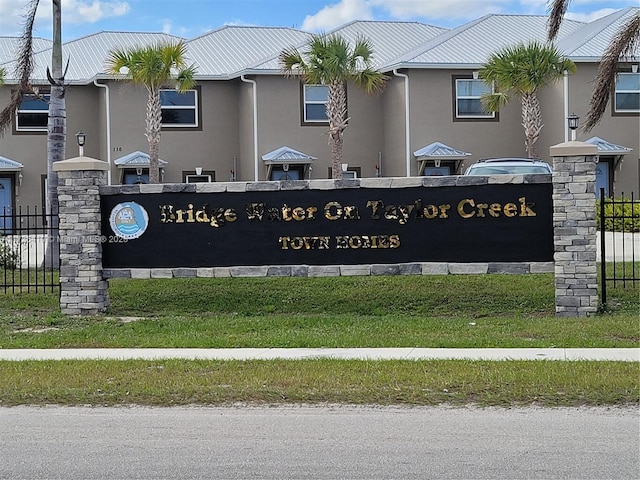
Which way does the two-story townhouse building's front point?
toward the camera

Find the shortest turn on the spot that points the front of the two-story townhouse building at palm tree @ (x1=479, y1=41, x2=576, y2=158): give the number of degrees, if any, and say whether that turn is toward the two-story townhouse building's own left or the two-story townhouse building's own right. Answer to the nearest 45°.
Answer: approximately 45° to the two-story townhouse building's own left

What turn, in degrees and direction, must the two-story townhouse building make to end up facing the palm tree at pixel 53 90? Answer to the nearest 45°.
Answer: approximately 45° to its right

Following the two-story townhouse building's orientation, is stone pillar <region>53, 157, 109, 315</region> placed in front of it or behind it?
in front

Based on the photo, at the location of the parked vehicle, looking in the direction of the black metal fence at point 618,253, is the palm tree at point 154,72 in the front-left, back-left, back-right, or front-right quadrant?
back-right

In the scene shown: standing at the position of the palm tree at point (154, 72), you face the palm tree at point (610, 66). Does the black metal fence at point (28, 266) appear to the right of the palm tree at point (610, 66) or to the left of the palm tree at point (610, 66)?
right

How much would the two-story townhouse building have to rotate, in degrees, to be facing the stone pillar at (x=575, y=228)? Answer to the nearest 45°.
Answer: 0° — it already faces it

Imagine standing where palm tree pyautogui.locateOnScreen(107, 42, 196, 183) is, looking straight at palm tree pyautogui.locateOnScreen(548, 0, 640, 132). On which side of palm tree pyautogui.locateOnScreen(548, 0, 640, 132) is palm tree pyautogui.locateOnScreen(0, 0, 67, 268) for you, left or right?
right

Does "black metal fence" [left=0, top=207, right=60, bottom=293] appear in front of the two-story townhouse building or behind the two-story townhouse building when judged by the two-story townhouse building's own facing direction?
in front

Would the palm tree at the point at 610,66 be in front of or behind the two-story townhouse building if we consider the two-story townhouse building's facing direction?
in front

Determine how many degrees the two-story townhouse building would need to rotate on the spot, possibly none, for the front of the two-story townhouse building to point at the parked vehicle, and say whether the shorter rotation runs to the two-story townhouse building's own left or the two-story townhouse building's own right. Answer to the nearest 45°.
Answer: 0° — it already faces it
